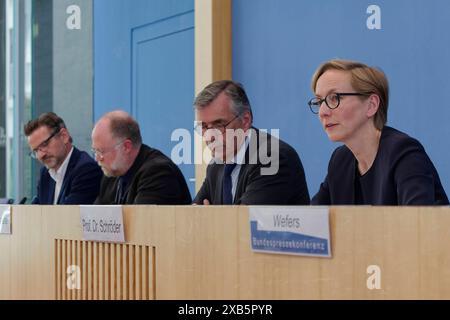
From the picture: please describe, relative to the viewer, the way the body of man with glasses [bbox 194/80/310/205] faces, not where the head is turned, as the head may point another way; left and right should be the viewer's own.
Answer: facing the viewer and to the left of the viewer

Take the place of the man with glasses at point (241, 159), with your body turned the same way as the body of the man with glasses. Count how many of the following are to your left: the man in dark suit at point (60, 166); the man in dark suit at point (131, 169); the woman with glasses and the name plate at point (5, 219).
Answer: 1

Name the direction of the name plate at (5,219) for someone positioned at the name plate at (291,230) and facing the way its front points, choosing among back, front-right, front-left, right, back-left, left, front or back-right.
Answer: right

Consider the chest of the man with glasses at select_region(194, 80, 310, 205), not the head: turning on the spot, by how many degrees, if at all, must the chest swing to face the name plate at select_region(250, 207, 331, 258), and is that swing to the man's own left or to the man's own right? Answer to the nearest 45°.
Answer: approximately 45° to the man's own left

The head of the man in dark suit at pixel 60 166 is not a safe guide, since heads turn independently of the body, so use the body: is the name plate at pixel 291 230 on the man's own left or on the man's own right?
on the man's own left

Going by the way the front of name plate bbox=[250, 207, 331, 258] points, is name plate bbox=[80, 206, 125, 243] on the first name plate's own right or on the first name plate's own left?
on the first name plate's own right

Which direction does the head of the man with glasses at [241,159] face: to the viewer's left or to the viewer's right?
to the viewer's left

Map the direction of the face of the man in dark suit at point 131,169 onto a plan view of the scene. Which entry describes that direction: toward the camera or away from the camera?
toward the camera

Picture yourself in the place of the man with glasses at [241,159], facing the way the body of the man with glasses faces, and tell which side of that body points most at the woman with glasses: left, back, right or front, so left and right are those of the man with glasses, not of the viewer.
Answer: left

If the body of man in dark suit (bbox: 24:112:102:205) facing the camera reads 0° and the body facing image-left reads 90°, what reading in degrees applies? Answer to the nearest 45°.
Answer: approximately 45°

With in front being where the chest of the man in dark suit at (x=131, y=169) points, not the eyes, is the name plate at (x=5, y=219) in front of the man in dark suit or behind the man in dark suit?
in front

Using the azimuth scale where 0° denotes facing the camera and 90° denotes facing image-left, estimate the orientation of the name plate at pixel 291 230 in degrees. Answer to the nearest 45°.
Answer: approximately 45°

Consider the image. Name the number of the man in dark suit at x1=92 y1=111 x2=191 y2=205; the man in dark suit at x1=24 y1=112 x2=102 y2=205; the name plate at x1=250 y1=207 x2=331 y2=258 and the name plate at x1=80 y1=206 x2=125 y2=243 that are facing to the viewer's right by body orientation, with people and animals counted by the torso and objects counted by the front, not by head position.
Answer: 0

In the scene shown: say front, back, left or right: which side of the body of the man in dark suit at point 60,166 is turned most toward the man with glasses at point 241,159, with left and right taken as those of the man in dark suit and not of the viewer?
left
